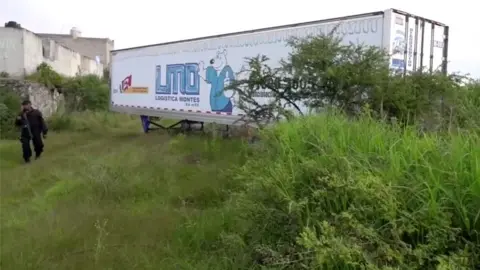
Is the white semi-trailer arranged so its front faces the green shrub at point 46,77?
yes

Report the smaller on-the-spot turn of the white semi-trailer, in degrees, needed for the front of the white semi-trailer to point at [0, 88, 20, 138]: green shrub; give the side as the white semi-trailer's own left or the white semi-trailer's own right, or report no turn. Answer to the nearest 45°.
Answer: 0° — it already faces it

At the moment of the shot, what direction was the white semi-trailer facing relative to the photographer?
facing away from the viewer and to the left of the viewer

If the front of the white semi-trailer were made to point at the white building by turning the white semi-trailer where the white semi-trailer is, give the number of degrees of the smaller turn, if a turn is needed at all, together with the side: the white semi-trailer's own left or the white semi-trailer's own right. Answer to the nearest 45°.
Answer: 0° — it already faces it

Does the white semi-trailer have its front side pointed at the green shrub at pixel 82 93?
yes

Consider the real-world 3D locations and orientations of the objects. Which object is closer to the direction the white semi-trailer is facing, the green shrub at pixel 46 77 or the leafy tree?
the green shrub

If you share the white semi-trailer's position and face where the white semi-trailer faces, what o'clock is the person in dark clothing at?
The person in dark clothing is roughly at 10 o'clock from the white semi-trailer.

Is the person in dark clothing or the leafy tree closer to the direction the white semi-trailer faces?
the person in dark clothing

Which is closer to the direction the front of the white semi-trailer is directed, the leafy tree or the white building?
the white building
